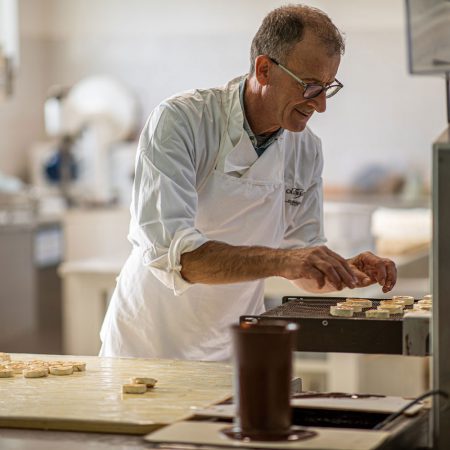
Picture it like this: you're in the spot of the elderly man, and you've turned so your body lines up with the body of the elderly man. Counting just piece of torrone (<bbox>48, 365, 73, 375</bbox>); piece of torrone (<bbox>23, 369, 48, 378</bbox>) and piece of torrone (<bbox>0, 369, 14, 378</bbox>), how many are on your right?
3

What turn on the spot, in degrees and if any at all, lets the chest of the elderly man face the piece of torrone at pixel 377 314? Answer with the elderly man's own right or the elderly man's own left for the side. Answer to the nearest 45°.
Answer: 0° — they already face it

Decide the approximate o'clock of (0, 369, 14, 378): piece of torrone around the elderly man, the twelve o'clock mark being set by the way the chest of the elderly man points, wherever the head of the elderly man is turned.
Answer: The piece of torrone is roughly at 3 o'clock from the elderly man.

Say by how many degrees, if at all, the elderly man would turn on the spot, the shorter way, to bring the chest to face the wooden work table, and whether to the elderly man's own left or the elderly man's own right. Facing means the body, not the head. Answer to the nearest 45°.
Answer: approximately 45° to the elderly man's own right

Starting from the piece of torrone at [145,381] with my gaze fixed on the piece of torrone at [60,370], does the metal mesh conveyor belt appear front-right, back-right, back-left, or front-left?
back-right

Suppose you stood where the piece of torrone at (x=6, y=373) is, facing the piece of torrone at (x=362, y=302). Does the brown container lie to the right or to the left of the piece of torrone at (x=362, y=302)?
right

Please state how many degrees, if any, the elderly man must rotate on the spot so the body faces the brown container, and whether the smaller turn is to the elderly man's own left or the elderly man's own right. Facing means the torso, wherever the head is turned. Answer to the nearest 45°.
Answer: approximately 45° to the elderly man's own right

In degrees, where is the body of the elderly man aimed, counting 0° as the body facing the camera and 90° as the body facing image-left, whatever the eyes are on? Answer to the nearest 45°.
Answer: approximately 315°

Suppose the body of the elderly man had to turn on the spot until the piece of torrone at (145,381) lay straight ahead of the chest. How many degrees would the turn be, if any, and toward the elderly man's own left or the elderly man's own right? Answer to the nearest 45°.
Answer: approximately 45° to the elderly man's own right
